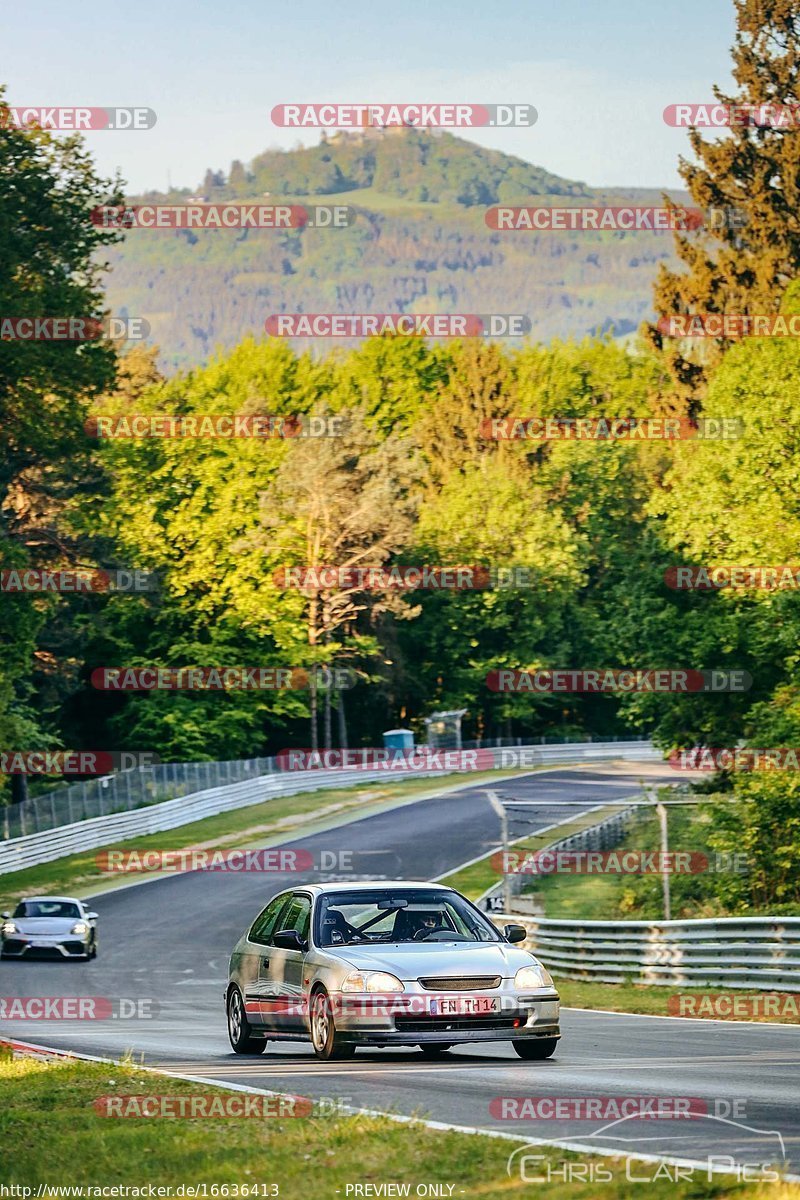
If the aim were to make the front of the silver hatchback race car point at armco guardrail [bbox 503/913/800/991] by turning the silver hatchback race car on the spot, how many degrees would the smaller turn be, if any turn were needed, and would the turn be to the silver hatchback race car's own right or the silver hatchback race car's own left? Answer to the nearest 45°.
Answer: approximately 135° to the silver hatchback race car's own left

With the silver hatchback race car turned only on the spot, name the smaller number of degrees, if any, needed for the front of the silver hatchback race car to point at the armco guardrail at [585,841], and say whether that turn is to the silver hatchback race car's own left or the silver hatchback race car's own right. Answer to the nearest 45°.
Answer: approximately 135° to the silver hatchback race car's own left

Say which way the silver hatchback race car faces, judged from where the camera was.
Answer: facing the viewer and to the right of the viewer
